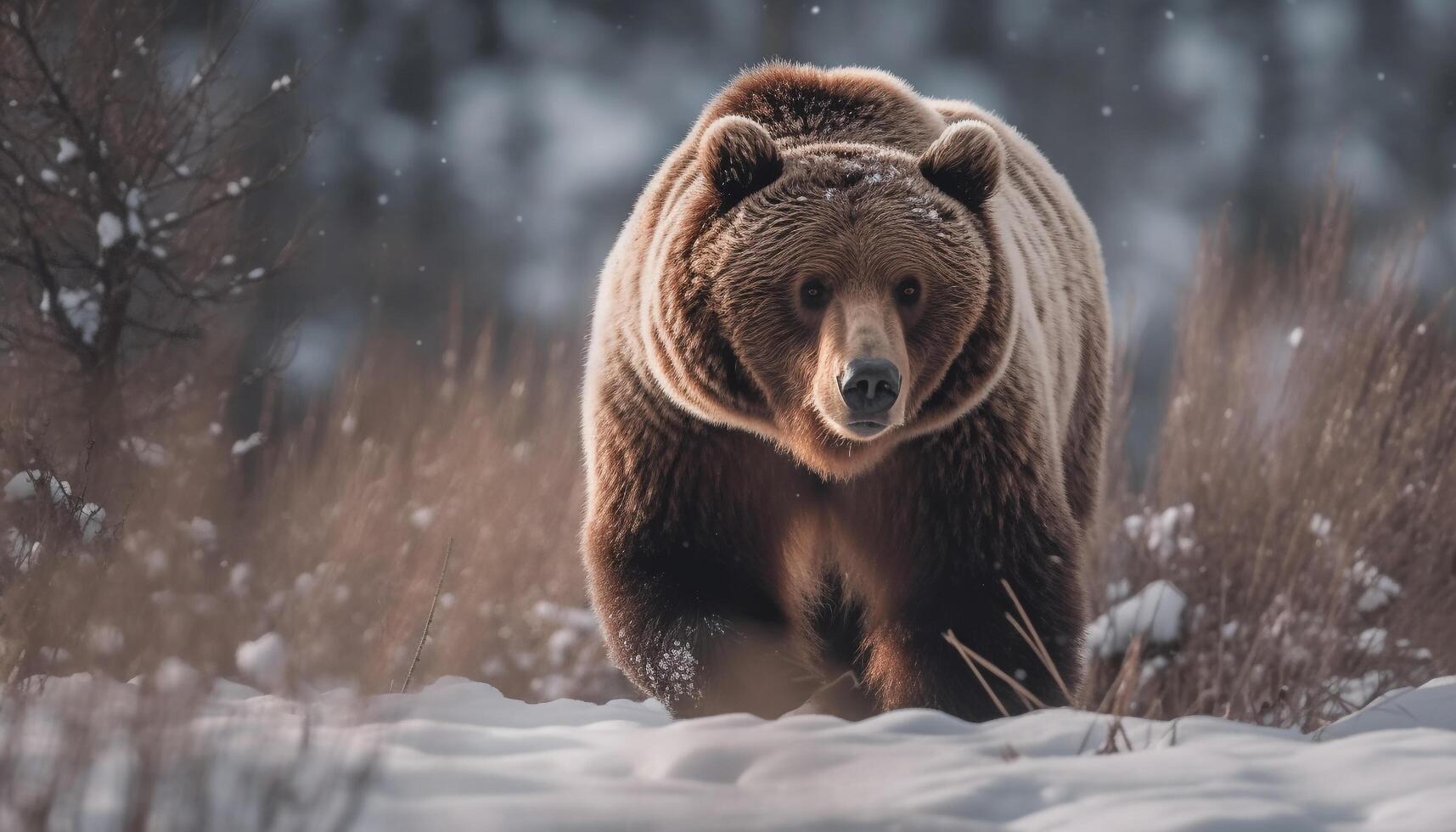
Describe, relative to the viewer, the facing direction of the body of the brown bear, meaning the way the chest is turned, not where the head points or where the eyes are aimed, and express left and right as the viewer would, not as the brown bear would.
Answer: facing the viewer

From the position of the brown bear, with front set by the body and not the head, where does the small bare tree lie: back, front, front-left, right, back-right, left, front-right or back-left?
back-right
